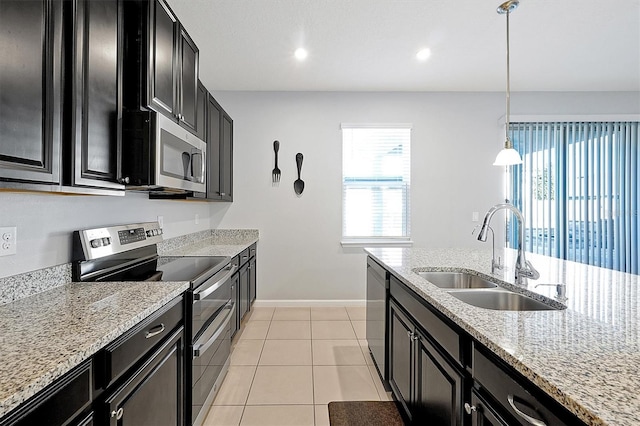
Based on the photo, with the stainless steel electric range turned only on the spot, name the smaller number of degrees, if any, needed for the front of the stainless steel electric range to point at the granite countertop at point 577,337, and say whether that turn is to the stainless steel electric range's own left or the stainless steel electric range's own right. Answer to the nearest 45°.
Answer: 0° — it already faces it

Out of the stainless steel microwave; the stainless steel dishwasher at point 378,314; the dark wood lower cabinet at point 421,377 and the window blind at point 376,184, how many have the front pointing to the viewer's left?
2

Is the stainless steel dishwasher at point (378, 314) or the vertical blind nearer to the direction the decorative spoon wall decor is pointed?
the stainless steel dishwasher

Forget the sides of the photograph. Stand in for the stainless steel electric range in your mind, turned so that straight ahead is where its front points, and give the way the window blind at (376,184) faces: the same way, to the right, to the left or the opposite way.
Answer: to the right

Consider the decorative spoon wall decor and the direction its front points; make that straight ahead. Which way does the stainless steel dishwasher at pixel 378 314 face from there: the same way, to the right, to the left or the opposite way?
to the right

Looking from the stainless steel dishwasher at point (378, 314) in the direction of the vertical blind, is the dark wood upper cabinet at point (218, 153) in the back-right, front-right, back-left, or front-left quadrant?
back-left

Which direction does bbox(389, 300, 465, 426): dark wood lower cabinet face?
to the viewer's left

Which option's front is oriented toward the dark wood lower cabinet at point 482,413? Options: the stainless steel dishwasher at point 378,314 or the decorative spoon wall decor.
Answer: the decorative spoon wall decor

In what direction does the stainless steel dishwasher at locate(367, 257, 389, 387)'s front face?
to the viewer's left

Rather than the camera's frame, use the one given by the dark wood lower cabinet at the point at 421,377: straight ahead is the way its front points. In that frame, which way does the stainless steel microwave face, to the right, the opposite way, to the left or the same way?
the opposite way
